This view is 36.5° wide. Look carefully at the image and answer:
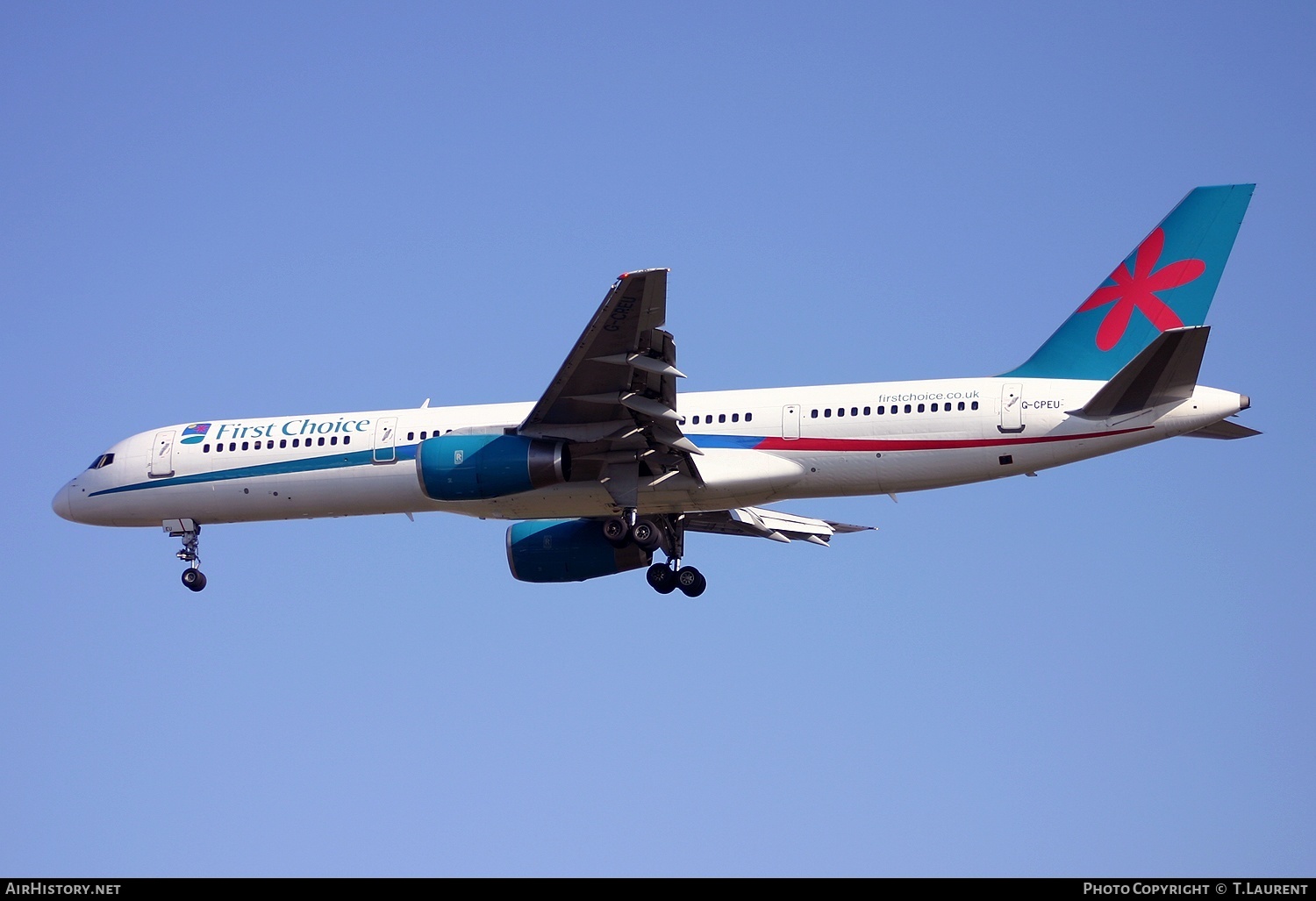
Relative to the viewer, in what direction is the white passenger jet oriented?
to the viewer's left
